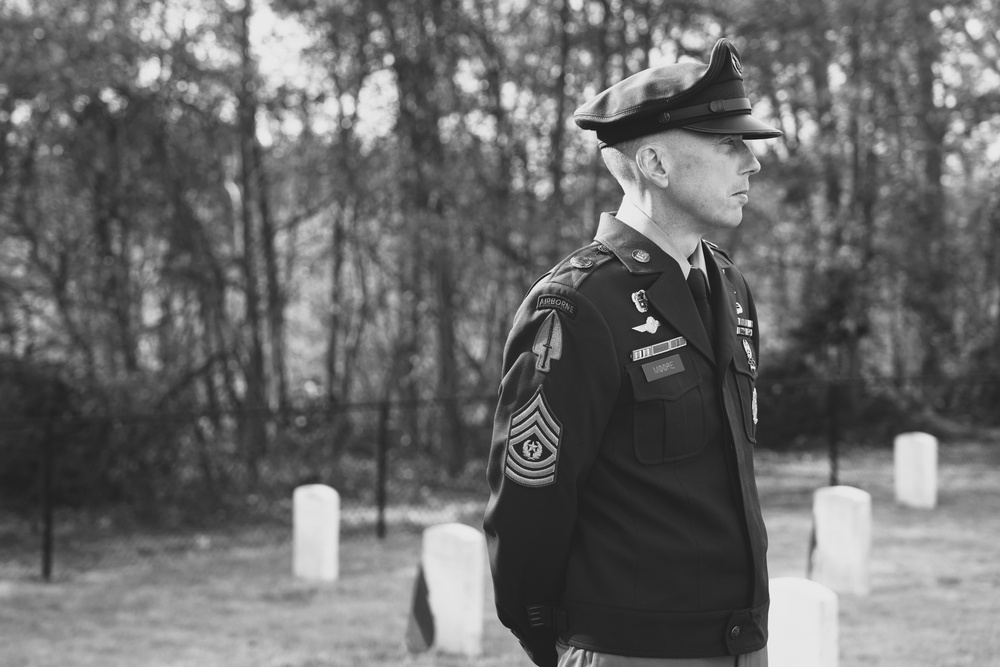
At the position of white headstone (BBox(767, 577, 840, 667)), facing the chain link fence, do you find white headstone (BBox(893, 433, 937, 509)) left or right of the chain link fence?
right

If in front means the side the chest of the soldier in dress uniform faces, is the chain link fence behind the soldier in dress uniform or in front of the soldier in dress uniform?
behind

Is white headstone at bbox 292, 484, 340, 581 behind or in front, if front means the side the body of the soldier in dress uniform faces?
behind

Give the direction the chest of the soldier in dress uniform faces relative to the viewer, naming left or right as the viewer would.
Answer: facing the viewer and to the right of the viewer

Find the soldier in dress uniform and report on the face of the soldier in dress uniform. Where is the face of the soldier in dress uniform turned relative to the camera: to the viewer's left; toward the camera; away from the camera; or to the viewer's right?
to the viewer's right
